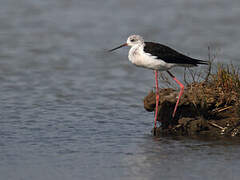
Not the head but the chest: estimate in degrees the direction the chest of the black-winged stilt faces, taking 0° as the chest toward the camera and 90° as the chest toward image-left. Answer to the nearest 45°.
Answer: approximately 90°
